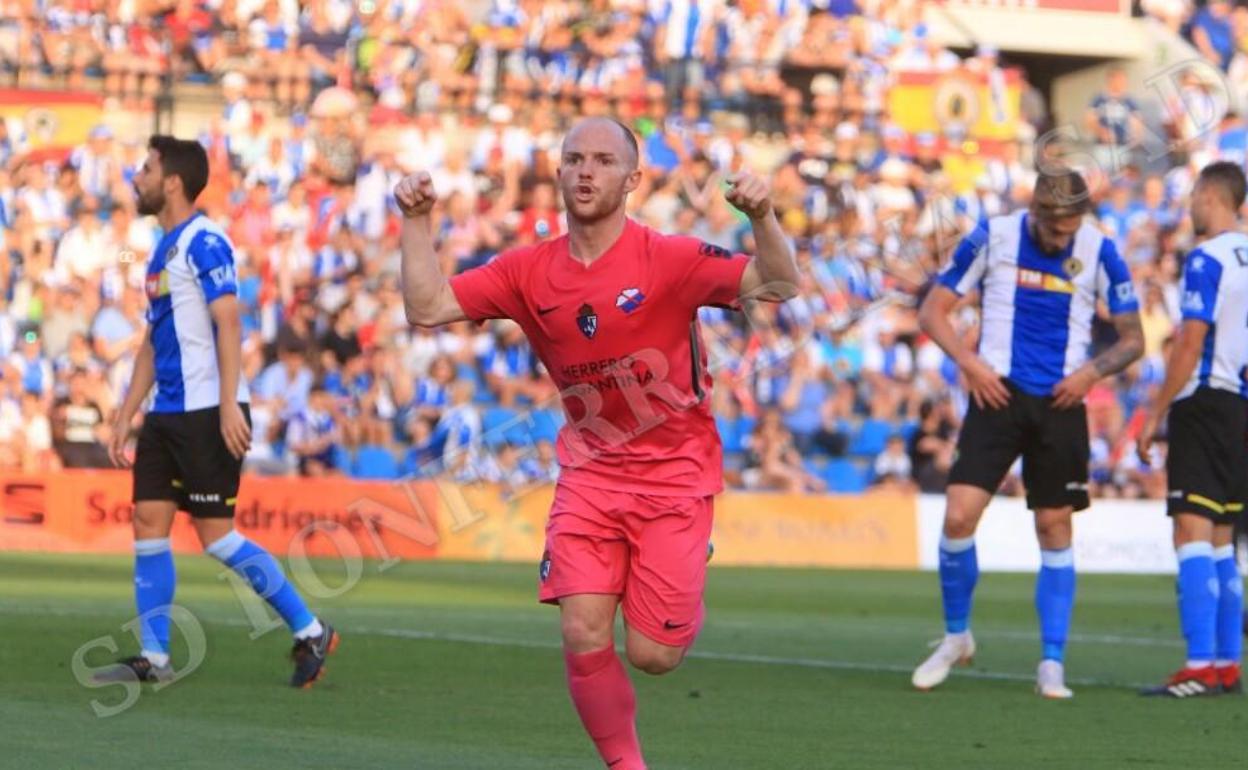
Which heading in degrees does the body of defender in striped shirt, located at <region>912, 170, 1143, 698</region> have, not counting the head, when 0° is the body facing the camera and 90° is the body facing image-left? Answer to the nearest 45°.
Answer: approximately 0°

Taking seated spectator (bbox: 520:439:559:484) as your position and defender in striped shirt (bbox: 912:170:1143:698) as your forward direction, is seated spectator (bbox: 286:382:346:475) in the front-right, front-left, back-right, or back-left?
back-right

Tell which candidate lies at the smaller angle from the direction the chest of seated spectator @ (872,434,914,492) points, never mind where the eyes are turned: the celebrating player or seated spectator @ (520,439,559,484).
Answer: the celebrating player
